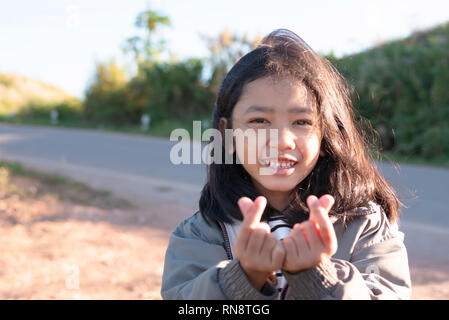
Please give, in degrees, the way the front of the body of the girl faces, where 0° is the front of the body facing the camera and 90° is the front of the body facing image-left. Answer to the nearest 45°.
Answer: approximately 0°
